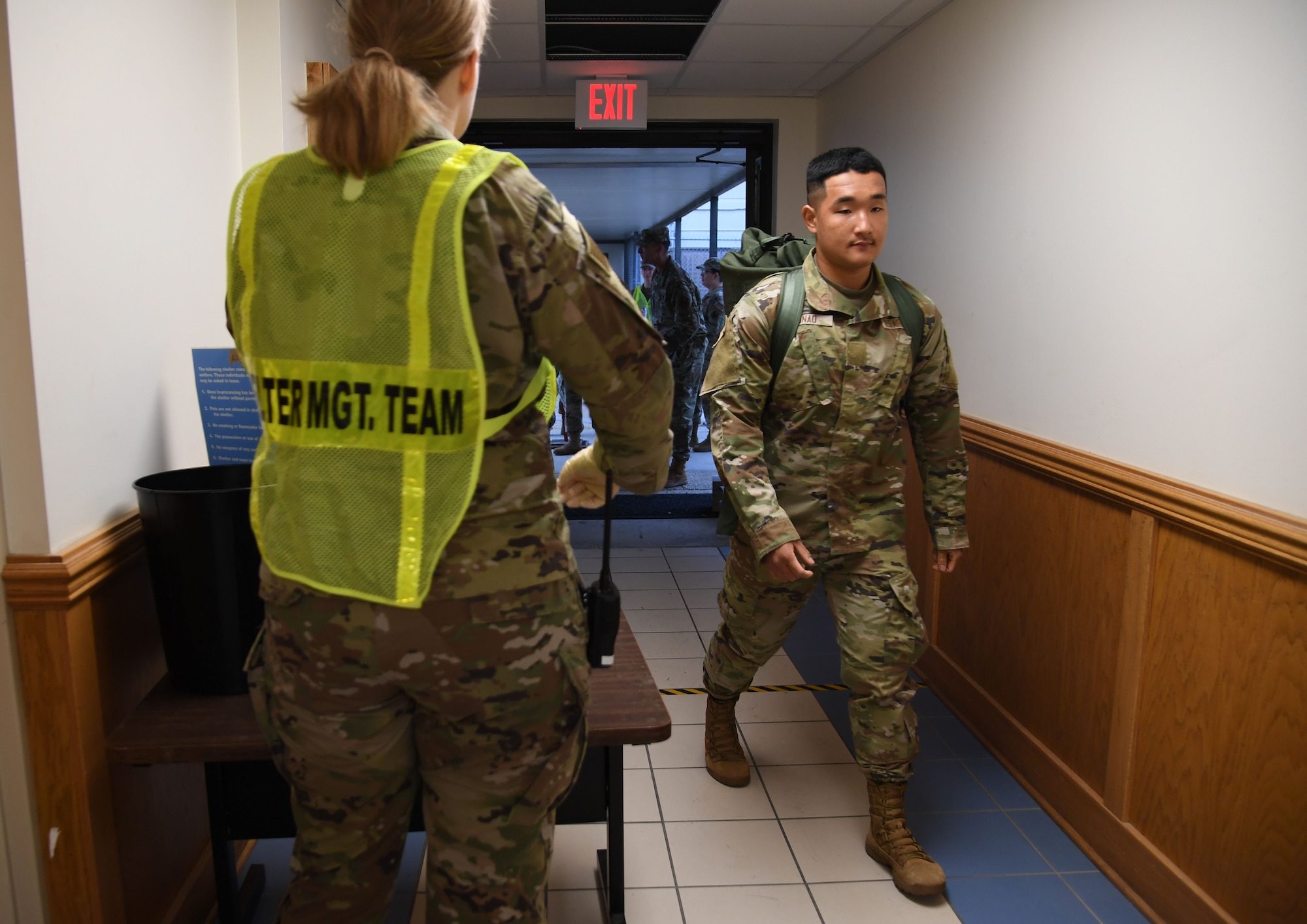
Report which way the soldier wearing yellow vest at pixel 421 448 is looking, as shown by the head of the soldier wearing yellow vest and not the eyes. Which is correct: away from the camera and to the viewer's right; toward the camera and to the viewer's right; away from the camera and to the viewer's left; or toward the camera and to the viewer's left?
away from the camera and to the viewer's right

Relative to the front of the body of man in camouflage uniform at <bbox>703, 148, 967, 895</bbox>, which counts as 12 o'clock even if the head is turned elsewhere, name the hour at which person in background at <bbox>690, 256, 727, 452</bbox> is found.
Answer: The person in background is roughly at 7 o'clock from the man in camouflage uniform.

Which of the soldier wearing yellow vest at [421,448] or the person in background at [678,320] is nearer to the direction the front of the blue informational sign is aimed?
the soldier wearing yellow vest

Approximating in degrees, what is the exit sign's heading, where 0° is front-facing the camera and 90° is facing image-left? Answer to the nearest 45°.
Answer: approximately 0°

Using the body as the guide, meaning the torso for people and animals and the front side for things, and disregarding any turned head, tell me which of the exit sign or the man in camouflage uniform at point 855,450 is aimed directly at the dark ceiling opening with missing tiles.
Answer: the exit sign

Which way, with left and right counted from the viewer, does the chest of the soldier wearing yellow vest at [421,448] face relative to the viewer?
facing away from the viewer and to the right of the viewer
